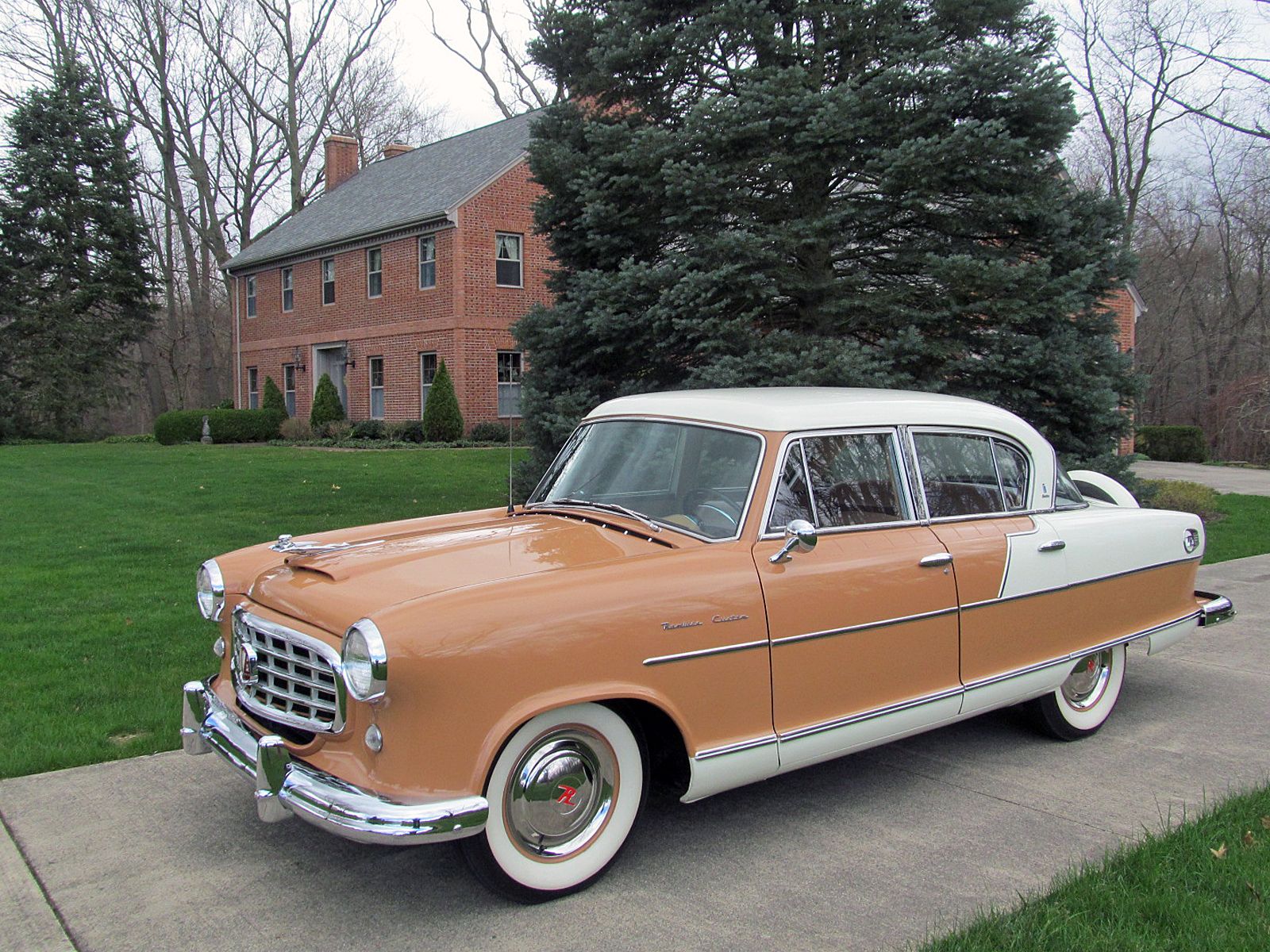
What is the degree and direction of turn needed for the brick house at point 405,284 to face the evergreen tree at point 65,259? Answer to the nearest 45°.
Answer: approximately 90° to its right

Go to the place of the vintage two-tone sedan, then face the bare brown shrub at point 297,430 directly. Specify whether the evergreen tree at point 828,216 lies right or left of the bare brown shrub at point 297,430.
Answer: right

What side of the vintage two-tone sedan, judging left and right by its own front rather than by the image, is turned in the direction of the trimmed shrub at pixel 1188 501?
back

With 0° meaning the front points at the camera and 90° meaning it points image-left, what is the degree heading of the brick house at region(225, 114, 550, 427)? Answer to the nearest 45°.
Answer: approximately 45°

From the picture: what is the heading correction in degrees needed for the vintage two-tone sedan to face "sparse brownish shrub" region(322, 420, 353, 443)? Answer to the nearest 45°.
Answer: approximately 90° to its right

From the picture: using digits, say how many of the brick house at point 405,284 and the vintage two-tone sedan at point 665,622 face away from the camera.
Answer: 0

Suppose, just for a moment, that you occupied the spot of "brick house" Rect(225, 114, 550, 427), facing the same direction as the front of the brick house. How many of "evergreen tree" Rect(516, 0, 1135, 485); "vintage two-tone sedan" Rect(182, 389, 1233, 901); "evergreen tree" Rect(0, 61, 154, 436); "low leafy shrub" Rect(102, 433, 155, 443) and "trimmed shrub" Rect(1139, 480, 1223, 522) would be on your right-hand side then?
2

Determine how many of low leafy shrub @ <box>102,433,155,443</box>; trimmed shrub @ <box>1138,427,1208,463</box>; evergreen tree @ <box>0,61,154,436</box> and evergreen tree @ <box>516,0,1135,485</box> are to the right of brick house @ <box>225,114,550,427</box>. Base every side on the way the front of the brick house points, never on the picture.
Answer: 2

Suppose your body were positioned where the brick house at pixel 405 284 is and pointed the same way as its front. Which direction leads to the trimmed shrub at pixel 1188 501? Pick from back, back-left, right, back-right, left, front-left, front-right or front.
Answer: left

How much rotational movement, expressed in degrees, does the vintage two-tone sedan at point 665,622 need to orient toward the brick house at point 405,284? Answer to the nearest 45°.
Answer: approximately 135° to its right

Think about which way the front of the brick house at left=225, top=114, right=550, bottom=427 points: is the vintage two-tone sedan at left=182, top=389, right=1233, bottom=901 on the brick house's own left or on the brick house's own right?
on the brick house's own left

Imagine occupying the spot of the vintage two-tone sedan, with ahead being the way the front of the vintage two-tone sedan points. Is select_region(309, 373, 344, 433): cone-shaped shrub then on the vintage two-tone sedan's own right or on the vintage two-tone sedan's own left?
on the vintage two-tone sedan's own right

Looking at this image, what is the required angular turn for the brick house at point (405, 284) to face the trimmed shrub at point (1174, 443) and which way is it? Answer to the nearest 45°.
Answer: approximately 135° to its left

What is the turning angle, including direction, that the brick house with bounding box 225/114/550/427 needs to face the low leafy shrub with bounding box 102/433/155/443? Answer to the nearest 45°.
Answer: approximately 90° to its right
